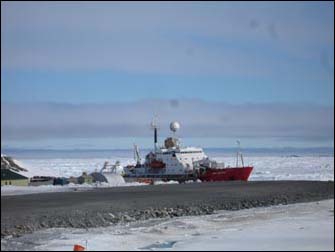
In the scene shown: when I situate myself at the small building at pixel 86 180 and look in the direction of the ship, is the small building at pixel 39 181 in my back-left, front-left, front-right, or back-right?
back-left

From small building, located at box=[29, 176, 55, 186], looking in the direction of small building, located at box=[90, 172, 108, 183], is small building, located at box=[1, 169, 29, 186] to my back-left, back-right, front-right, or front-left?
back-right

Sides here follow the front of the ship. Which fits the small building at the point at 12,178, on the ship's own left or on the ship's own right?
on the ship's own right
